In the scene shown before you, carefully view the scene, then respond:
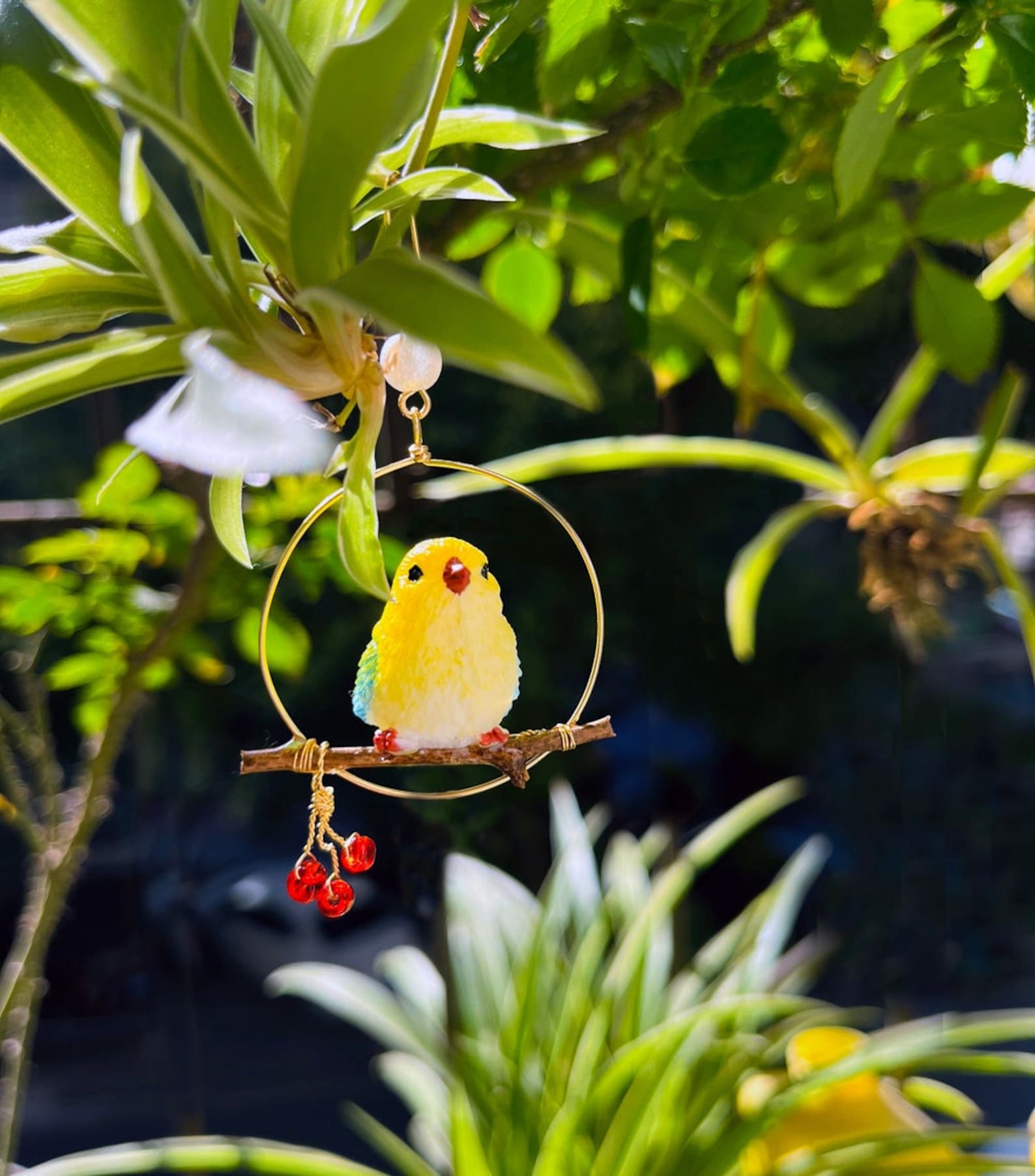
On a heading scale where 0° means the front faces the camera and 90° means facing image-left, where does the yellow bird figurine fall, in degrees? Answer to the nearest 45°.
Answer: approximately 0°
